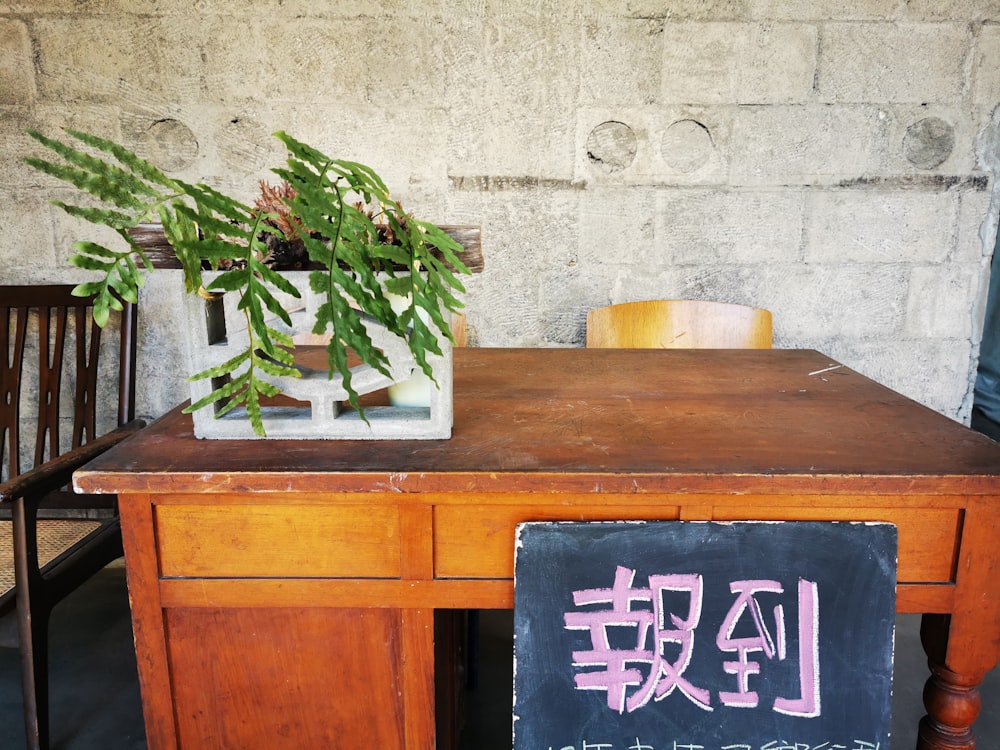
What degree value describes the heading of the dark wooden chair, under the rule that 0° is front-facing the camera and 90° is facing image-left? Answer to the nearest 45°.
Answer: approximately 45°

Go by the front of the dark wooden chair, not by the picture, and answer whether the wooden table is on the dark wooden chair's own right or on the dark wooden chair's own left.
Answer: on the dark wooden chair's own left

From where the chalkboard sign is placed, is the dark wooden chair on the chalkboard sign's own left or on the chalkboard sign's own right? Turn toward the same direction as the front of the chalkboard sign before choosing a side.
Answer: on the chalkboard sign's own right

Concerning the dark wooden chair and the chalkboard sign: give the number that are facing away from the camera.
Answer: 0

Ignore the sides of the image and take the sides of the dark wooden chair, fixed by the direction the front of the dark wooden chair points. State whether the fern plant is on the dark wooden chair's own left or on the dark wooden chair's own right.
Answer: on the dark wooden chair's own left

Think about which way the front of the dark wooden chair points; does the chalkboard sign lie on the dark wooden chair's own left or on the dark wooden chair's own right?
on the dark wooden chair's own left

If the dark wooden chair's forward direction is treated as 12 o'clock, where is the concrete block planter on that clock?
The concrete block planter is roughly at 10 o'clock from the dark wooden chair.
